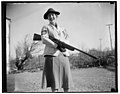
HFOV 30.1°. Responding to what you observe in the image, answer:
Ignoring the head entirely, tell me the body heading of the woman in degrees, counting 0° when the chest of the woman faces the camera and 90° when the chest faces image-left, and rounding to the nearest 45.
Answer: approximately 315°
